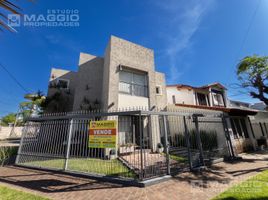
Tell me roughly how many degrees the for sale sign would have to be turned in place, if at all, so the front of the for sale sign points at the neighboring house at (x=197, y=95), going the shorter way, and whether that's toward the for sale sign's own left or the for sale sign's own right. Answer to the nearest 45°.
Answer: approximately 135° to the for sale sign's own left

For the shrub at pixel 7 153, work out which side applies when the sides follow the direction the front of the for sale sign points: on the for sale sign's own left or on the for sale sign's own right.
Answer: on the for sale sign's own right

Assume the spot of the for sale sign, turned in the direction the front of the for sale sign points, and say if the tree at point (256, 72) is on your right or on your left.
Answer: on your left

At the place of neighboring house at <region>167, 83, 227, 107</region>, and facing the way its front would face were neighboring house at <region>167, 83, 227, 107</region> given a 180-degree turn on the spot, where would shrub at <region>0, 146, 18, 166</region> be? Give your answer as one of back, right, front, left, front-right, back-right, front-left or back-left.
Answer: left

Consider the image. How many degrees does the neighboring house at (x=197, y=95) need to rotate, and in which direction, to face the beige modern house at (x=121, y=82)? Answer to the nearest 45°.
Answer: approximately 90° to its right

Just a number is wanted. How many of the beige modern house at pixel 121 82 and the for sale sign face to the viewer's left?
0

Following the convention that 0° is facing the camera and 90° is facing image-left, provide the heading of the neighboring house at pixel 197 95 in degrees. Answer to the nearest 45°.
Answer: approximately 315°

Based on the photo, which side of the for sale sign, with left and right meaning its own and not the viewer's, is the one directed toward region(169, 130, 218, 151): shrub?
left
